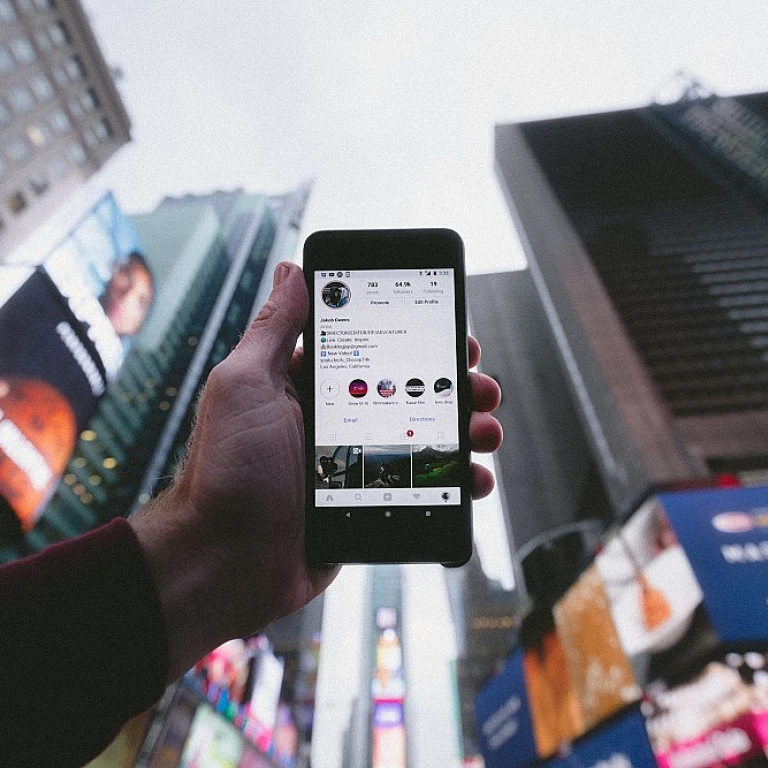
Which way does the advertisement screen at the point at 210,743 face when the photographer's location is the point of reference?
facing the viewer and to the right of the viewer

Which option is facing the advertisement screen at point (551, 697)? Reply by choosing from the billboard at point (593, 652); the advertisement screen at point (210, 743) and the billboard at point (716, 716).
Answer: the advertisement screen at point (210, 743)

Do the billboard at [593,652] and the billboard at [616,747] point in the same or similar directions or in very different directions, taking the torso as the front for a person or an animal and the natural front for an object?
same or similar directions

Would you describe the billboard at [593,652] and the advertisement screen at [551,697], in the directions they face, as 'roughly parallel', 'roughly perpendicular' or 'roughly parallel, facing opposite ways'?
roughly parallel

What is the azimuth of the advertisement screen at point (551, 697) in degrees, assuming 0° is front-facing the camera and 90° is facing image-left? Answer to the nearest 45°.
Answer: approximately 45°

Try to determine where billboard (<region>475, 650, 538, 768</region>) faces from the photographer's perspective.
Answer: facing the viewer and to the left of the viewer

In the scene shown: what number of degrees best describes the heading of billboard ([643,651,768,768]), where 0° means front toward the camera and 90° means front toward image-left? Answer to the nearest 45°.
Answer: approximately 45°

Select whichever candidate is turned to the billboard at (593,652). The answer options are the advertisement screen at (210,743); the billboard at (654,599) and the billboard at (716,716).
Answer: the advertisement screen

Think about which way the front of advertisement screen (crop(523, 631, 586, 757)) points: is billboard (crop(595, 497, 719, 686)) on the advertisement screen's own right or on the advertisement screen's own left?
on the advertisement screen's own left

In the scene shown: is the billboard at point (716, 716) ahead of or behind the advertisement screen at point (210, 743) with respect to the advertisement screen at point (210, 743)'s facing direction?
ahead
